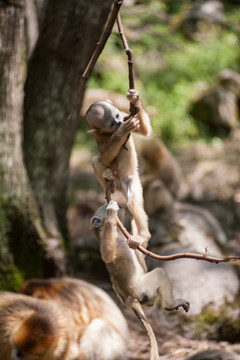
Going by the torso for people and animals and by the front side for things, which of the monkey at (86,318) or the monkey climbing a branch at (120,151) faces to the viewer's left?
the monkey
